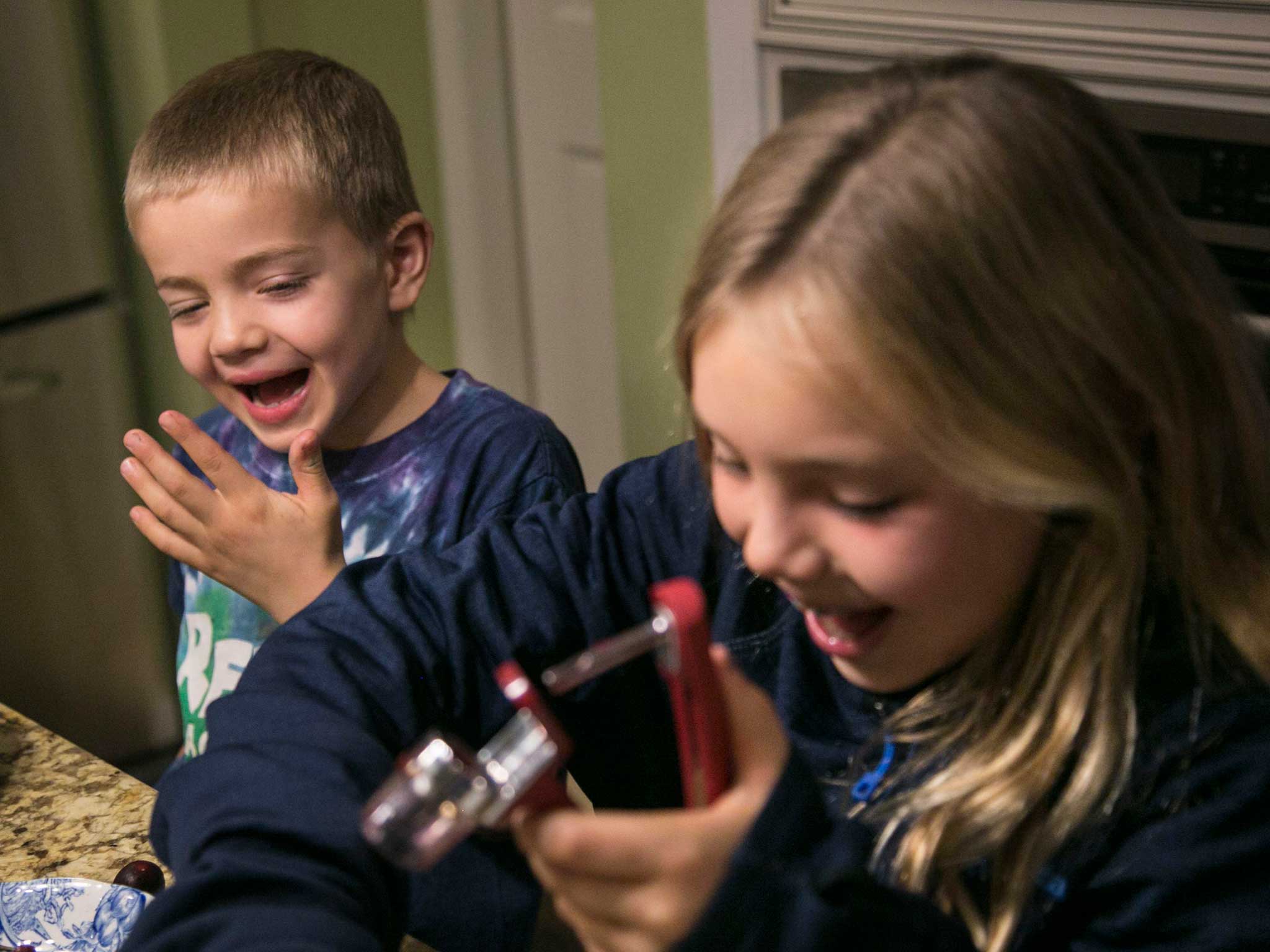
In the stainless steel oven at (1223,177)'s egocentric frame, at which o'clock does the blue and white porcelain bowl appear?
The blue and white porcelain bowl is roughly at 1 o'clock from the stainless steel oven.

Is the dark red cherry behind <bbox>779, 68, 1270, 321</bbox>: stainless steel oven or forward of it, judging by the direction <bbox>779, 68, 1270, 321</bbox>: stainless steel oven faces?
forward

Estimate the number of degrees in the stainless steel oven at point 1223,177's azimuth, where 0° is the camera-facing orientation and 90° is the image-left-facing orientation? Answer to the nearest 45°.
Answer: approximately 0°
